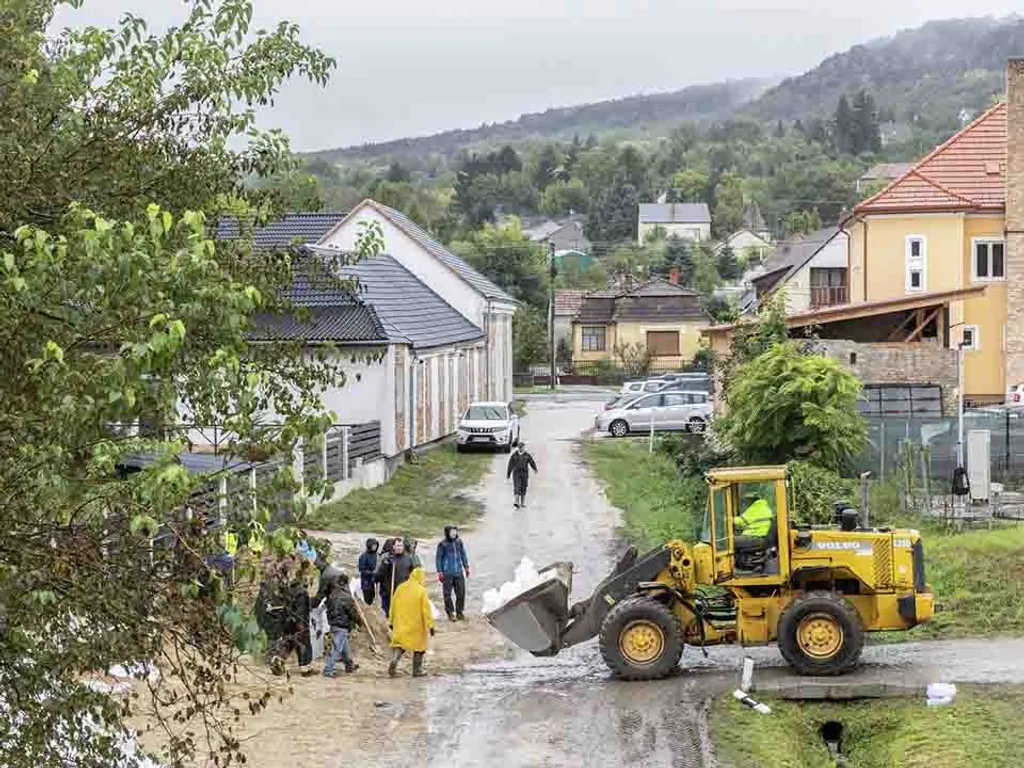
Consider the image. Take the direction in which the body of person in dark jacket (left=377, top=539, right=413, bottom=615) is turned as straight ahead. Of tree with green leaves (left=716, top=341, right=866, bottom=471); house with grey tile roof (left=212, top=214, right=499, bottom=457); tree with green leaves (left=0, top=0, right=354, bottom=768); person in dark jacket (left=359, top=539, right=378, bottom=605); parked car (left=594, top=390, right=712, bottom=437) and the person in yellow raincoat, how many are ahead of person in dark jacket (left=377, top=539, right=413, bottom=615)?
2

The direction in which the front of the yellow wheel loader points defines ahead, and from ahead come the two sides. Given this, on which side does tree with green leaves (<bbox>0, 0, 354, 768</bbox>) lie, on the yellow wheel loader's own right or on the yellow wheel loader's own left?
on the yellow wheel loader's own left

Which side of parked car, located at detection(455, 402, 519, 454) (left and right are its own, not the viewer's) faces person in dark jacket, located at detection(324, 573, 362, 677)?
front

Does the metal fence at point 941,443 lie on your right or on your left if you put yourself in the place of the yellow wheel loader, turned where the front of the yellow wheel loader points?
on your right

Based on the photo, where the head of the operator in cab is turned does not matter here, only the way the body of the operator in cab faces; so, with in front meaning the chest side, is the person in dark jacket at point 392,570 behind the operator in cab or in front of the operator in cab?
in front

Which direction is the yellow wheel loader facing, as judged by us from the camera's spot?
facing to the left of the viewer

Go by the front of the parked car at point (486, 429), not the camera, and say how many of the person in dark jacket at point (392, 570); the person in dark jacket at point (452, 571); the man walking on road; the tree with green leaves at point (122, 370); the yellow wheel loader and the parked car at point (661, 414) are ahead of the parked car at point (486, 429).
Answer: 5

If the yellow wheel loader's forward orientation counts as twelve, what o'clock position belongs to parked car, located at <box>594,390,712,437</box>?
The parked car is roughly at 3 o'clock from the yellow wheel loader.

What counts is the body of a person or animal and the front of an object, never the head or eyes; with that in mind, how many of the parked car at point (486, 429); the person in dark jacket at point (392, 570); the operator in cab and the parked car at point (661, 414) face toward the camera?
2

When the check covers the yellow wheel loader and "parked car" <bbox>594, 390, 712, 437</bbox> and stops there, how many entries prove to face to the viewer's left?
2

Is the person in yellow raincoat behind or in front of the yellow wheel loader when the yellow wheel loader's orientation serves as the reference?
in front

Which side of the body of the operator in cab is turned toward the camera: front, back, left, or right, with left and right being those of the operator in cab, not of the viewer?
left

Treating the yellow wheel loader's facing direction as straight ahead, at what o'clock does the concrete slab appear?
The concrete slab is roughly at 7 o'clock from the yellow wheel loader.

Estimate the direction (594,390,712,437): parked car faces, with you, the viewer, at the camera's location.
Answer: facing to the left of the viewer

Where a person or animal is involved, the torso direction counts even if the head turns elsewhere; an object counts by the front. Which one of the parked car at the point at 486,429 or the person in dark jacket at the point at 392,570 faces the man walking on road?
the parked car

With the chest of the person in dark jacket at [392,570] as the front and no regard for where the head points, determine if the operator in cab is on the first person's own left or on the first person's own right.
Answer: on the first person's own left
